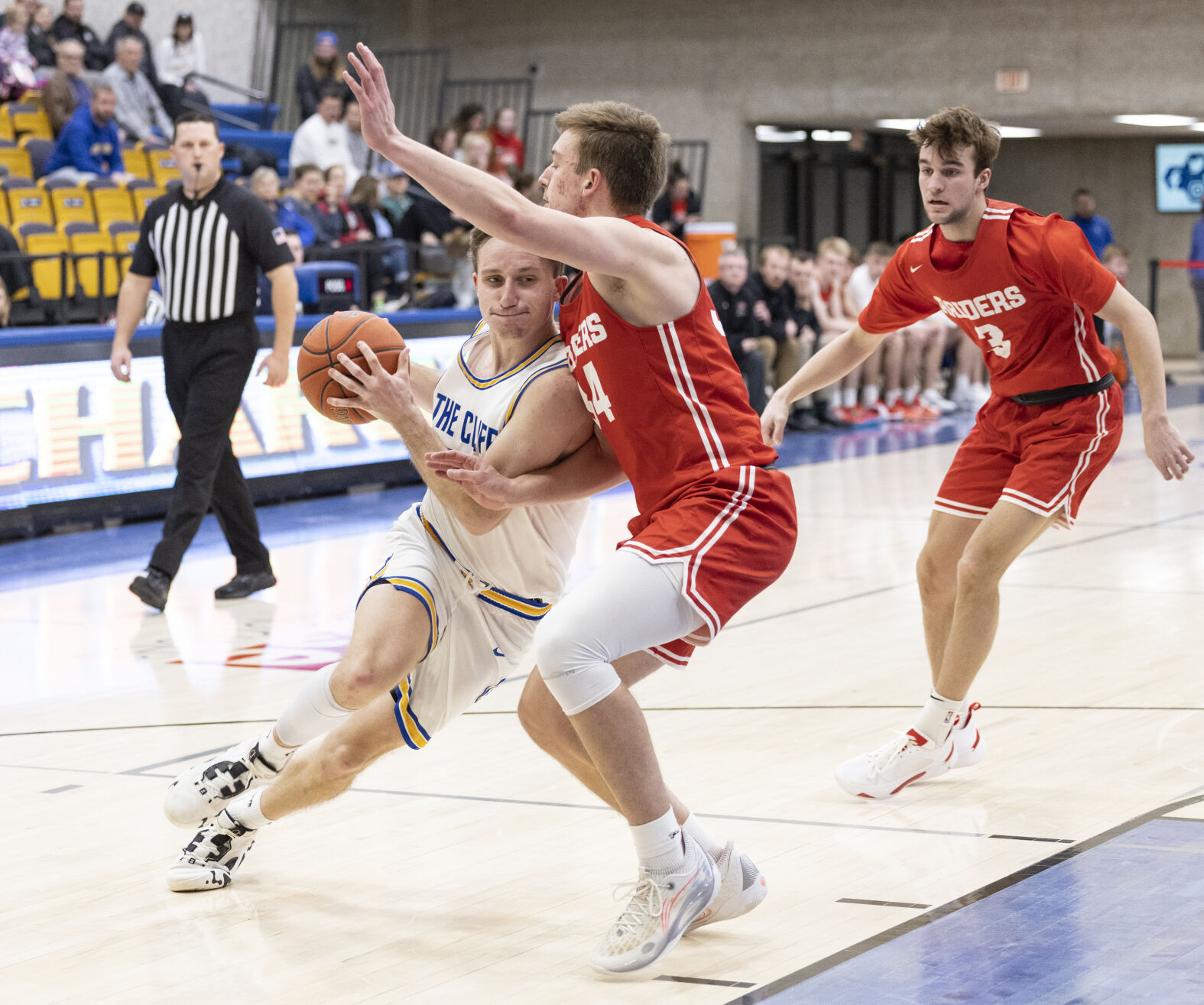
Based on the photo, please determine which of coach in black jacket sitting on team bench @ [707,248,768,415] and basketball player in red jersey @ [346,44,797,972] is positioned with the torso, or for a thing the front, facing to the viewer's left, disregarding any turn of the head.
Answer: the basketball player in red jersey

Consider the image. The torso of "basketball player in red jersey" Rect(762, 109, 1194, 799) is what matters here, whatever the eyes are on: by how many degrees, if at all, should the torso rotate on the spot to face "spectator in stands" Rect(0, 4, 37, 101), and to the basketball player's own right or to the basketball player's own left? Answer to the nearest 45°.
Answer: approximately 90° to the basketball player's own right

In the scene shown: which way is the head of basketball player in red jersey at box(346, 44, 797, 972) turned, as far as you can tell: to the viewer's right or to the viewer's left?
to the viewer's left

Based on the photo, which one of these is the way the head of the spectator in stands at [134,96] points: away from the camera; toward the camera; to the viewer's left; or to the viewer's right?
toward the camera

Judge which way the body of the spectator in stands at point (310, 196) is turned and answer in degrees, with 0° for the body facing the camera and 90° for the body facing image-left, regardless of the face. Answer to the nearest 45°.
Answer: approximately 315°

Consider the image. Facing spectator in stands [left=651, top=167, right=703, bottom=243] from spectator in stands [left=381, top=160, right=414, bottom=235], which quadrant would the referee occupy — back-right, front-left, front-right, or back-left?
back-right

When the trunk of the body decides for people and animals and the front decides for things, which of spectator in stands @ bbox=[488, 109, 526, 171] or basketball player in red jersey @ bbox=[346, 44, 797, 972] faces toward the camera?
the spectator in stands

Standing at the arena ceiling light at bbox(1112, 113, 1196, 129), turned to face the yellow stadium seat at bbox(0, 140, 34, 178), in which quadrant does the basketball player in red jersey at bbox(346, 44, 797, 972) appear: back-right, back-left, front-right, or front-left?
front-left

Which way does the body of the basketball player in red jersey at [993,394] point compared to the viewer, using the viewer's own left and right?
facing the viewer and to the left of the viewer

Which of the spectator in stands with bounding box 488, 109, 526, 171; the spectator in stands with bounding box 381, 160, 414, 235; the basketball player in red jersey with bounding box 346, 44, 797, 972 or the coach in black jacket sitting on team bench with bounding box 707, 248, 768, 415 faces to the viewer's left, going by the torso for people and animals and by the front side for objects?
the basketball player in red jersey

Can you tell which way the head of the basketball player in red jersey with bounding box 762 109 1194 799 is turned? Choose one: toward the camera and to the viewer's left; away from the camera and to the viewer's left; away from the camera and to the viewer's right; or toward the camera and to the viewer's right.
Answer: toward the camera and to the viewer's left

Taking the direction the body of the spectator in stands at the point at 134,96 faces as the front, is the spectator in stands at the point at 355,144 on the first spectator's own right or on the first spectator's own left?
on the first spectator's own left

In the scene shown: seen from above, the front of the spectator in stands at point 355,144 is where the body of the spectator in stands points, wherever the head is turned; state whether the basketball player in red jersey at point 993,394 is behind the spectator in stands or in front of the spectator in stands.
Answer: in front

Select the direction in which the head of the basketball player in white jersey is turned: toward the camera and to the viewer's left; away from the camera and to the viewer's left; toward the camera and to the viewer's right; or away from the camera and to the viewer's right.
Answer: toward the camera and to the viewer's left

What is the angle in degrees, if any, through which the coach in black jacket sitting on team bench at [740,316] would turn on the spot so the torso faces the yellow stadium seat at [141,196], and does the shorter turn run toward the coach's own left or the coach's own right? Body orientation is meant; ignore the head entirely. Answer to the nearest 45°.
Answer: approximately 90° to the coach's own right

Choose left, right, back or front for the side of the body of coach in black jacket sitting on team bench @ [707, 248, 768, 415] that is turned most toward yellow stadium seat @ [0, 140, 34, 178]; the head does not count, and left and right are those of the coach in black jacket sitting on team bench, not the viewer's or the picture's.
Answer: right

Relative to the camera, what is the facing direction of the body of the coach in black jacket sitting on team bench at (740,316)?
toward the camera

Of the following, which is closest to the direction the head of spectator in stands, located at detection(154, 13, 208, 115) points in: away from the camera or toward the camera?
toward the camera

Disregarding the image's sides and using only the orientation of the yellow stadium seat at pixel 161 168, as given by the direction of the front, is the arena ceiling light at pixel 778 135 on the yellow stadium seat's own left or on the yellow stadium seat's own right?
on the yellow stadium seat's own left

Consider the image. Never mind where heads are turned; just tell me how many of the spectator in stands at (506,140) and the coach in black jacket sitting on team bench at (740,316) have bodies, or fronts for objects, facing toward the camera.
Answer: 2
